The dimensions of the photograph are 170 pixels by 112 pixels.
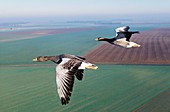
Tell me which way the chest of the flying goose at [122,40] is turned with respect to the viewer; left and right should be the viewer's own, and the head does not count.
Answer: facing to the left of the viewer

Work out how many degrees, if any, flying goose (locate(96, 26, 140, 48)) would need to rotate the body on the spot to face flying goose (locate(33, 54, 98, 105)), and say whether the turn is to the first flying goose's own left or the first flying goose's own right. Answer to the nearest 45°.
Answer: approximately 45° to the first flying goose's own left
